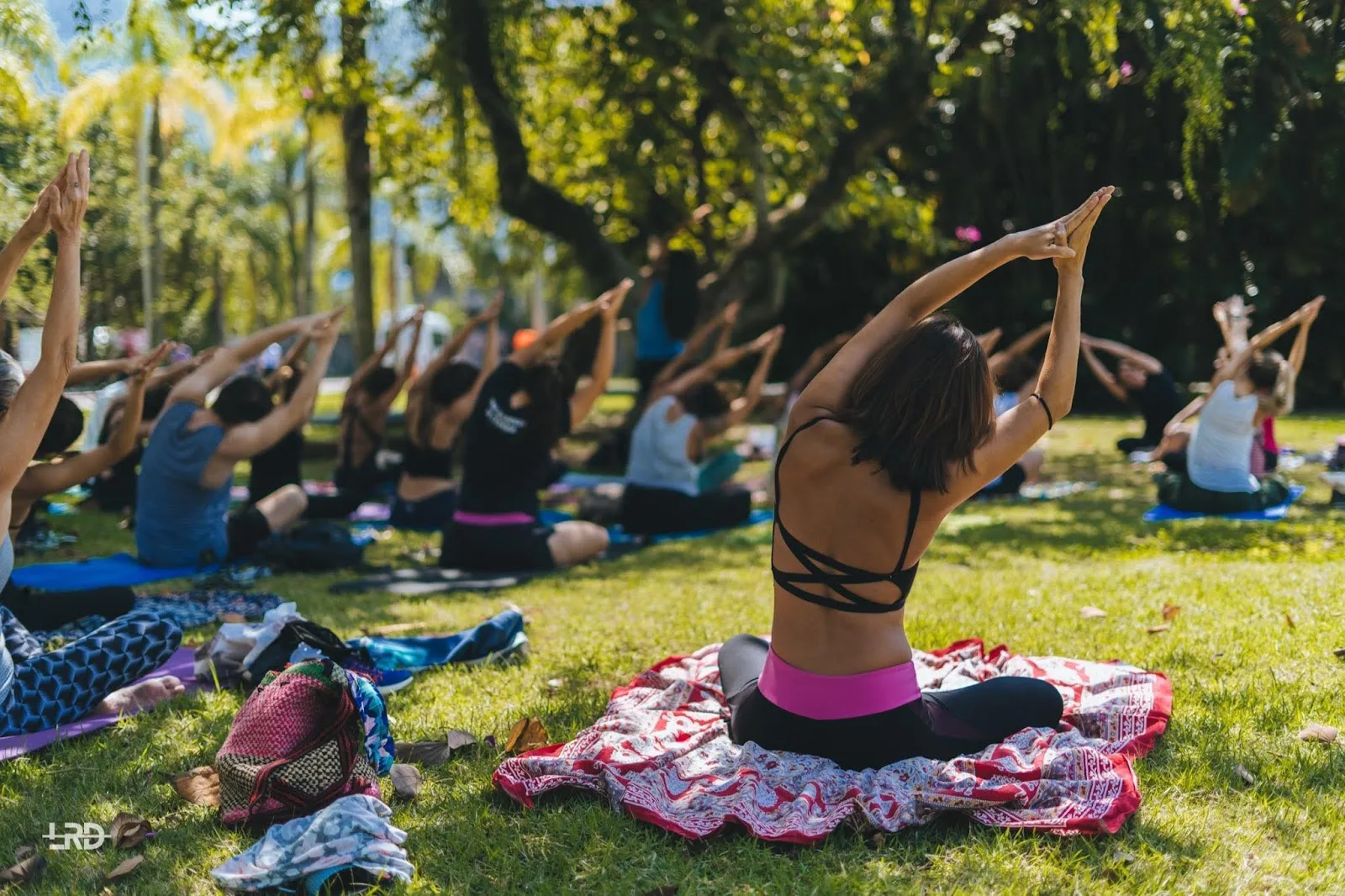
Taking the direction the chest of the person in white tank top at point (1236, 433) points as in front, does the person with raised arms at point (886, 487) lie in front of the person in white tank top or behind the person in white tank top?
behind

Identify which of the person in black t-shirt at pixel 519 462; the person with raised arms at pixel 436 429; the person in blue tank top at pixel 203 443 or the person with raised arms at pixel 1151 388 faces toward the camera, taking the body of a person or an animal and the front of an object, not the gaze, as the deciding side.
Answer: the person with raised arms at pixel 1151 388

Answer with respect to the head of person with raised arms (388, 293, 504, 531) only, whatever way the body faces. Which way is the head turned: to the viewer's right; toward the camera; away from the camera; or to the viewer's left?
away from the camera

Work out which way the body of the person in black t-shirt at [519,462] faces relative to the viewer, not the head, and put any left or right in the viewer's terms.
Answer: facing away from the viewer and to the right of the viewer

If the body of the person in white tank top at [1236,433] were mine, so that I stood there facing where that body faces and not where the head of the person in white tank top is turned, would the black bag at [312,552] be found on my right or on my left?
on my left

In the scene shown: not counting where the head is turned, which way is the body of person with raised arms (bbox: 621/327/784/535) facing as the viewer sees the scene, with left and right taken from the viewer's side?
facing away from the viewer and to the right of the viewer

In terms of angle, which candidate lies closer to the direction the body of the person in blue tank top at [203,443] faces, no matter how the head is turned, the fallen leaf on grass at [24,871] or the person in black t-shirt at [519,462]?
the person in black t-shirt

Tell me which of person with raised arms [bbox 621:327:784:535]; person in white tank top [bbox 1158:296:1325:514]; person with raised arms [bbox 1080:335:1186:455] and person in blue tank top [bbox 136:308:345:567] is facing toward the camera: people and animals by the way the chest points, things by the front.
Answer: person with raised arms [bbox 1080:335:1186:455]

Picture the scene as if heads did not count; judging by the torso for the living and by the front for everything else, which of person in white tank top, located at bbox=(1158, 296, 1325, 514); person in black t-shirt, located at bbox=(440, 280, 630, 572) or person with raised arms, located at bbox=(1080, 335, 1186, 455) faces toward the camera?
the person with raised arms

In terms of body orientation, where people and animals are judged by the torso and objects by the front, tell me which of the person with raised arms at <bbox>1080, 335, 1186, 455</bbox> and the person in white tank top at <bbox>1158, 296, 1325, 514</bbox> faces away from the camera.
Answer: the person in white tank top

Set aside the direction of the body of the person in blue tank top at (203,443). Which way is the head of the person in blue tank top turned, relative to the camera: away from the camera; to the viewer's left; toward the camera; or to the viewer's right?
away from the camera

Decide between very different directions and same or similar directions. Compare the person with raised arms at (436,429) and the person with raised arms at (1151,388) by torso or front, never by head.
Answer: very different directions

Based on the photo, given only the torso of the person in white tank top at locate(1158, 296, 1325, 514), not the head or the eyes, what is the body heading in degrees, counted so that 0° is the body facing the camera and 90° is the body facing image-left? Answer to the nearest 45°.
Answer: approximately 180°

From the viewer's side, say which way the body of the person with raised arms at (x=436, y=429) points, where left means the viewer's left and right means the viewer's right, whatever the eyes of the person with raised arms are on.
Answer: facing away from the viewer and to the right of the viewer

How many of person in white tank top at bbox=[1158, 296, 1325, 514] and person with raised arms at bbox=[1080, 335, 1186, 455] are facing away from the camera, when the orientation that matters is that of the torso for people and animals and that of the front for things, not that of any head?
1
